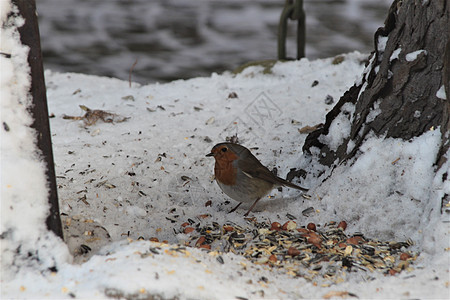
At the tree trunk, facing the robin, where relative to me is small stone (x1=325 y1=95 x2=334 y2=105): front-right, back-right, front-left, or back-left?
front-right

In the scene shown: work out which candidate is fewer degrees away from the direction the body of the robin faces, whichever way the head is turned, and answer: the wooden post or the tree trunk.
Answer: the wooden post

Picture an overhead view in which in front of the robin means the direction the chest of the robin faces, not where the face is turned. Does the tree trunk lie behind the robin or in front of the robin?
behind

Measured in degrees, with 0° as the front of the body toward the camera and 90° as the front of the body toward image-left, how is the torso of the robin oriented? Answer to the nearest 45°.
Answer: approximately 90°

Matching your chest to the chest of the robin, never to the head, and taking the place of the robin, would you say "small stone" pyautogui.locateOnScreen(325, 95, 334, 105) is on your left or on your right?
on your right

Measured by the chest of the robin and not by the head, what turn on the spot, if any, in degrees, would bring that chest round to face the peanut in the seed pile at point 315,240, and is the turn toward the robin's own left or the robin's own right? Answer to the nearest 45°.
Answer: approximately 135° to the robin's own left

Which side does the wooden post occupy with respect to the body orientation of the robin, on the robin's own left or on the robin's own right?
on the robin's own left

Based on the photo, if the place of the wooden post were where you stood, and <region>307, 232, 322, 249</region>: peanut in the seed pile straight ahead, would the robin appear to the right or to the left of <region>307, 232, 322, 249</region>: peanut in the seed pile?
left
